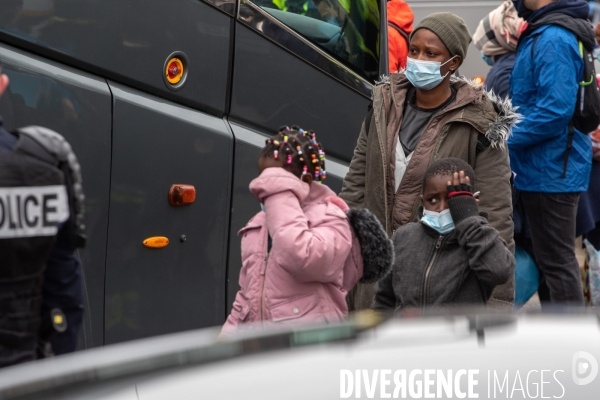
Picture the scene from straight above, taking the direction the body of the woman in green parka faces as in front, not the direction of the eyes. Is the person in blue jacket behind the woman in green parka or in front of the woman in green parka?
behind

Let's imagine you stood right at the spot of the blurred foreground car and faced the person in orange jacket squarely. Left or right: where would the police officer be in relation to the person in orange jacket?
left

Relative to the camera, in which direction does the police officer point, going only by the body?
away from the camera

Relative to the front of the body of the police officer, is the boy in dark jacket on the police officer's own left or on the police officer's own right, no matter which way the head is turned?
on the police officer's own right

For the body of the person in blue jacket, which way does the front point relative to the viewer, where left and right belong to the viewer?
facing to the left of the viewer

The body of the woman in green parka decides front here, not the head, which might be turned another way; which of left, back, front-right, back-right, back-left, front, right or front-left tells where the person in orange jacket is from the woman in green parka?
back-right

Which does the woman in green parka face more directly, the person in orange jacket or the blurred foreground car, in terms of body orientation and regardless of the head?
the blurred foreground car
